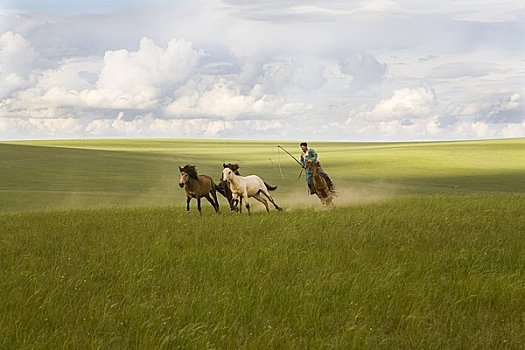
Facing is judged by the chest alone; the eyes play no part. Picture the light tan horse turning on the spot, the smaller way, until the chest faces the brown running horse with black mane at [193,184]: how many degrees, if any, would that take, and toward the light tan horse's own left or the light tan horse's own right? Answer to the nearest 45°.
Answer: approximately 45° to the light tan horse's own right

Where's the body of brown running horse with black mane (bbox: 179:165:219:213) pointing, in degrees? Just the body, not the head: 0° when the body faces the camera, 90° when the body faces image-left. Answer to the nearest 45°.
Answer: approximately 45°

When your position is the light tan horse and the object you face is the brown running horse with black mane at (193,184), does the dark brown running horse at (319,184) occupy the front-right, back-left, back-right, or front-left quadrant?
back-right

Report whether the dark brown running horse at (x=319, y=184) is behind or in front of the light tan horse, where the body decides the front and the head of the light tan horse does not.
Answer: behind

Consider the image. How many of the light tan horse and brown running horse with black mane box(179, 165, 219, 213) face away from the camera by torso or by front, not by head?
0

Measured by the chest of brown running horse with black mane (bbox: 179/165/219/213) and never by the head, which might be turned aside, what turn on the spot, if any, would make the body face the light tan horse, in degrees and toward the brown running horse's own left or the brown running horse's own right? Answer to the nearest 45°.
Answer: approximately 135° to the brown running horse's own left
